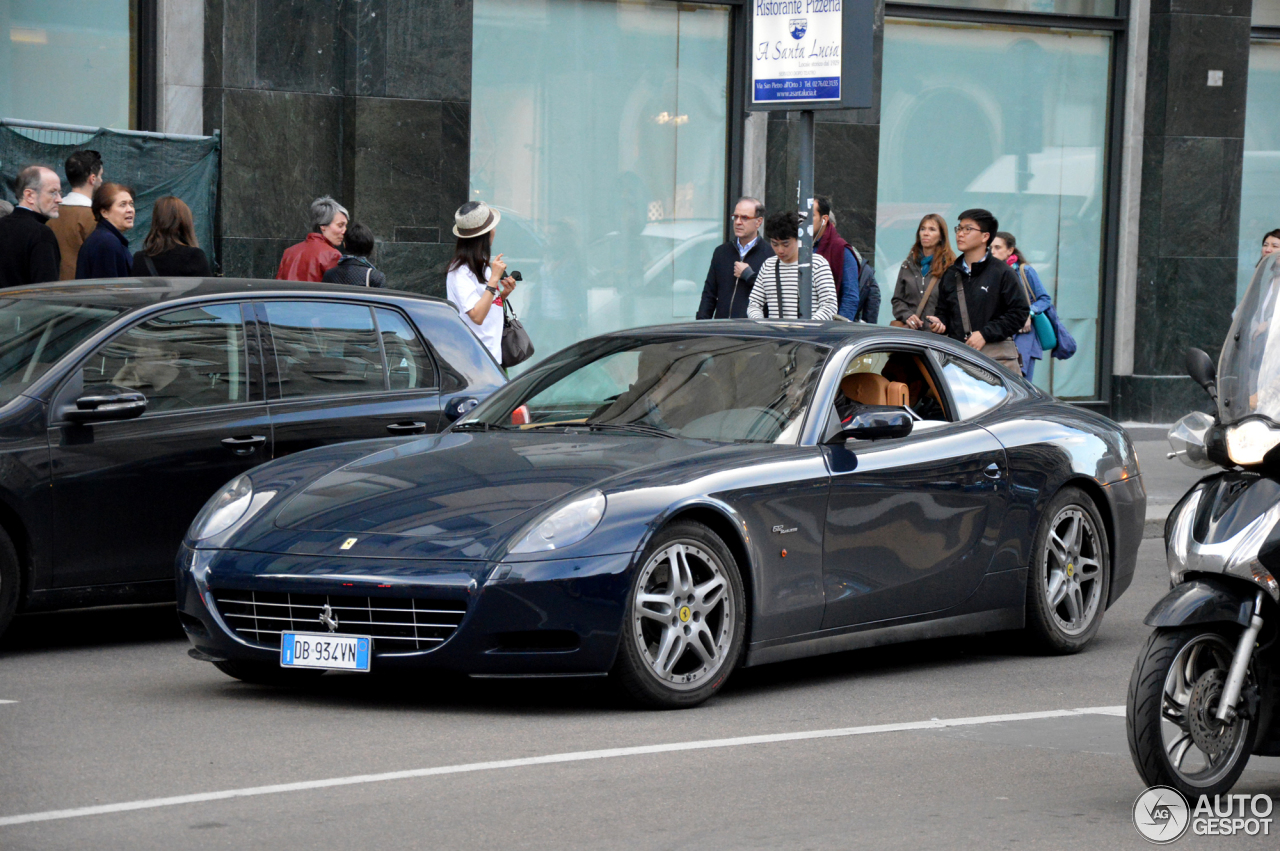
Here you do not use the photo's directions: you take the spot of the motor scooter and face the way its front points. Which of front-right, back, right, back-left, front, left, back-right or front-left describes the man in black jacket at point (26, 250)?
right

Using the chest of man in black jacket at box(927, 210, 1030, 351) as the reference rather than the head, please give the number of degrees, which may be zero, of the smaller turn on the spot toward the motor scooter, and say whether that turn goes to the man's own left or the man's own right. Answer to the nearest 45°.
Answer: approximately 45° to the man's own left

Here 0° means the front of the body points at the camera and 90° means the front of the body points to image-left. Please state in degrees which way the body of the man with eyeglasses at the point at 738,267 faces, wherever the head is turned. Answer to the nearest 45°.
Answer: approximately 45°

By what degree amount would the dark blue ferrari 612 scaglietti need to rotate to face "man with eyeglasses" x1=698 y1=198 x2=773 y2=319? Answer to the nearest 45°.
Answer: approximately 135° to its right

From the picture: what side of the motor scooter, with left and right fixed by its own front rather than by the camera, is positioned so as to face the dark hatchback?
right

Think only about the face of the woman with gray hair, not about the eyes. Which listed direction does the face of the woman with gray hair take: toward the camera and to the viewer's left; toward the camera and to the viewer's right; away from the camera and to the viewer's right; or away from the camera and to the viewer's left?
toward the camera and to the viewer's right
